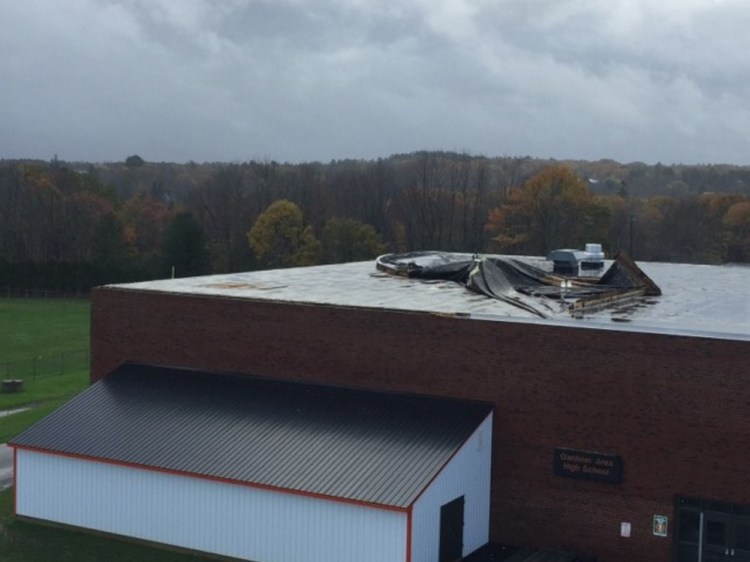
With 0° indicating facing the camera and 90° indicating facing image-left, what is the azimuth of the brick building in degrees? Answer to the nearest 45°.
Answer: approximately 0°
